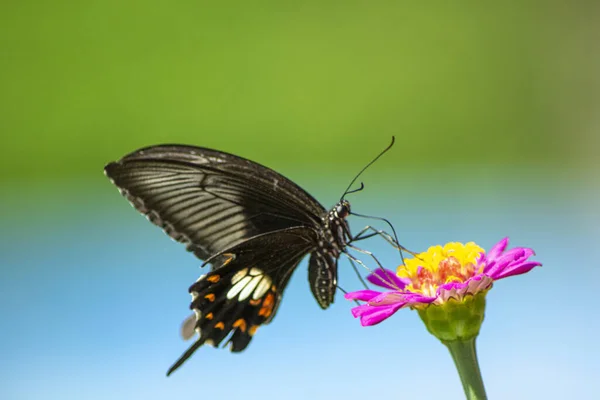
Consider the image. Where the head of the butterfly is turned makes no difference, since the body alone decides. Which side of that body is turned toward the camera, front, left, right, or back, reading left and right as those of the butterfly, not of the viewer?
right
